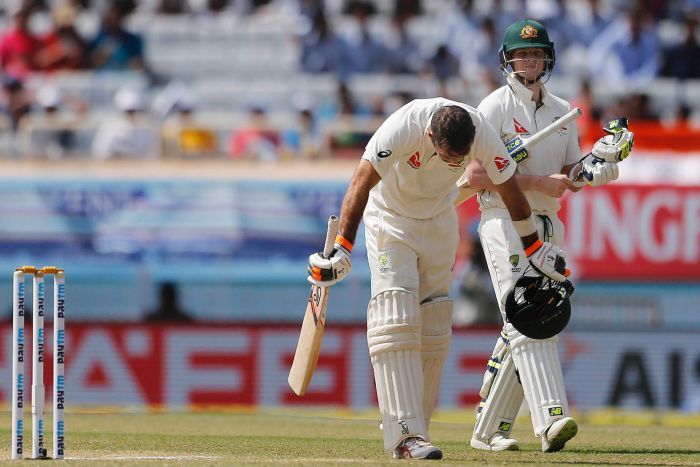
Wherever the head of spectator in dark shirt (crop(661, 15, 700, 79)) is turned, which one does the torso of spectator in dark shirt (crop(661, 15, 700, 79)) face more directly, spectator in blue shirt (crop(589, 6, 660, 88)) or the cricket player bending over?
the cricket player bending over

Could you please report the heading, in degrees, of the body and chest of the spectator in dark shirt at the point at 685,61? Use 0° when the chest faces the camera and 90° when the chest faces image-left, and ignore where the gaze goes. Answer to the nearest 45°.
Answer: approximately 0°

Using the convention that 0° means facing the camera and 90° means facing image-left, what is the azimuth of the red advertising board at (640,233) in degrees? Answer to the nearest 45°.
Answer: approximately 0°

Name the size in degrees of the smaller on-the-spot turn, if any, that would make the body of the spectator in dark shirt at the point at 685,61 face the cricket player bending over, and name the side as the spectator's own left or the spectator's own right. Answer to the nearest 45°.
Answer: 0° — they already face them

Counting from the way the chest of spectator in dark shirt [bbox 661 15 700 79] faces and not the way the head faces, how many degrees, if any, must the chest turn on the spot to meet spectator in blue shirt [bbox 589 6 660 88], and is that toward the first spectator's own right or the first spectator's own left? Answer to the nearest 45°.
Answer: approximately 90° to the first spectator's own right

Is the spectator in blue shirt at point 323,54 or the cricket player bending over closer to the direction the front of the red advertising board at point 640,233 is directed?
the cricket player bending over

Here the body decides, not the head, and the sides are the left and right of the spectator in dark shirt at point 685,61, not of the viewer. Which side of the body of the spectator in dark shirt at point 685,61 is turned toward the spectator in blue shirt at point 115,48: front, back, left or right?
right

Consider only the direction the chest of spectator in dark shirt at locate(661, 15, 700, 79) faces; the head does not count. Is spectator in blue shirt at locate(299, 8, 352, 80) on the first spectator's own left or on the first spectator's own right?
on the first spectator's own right

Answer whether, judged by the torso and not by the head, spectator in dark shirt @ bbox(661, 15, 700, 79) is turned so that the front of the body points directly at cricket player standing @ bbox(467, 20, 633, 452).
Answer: yes

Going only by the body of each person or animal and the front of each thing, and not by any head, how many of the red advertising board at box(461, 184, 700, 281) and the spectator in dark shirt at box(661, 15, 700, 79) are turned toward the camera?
2
